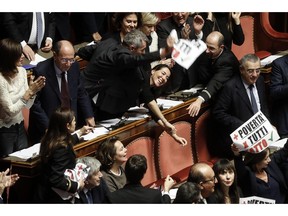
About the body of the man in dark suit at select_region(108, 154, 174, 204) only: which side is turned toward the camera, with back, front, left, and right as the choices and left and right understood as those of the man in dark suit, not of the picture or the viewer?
back

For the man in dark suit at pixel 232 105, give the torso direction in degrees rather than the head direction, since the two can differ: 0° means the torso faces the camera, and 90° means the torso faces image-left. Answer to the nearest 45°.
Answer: approximately 315°

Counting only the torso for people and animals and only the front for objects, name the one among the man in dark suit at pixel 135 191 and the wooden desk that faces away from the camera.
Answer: the man in dark suit

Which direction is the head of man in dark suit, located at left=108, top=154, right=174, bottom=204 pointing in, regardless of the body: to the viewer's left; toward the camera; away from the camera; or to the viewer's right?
away from the camera
